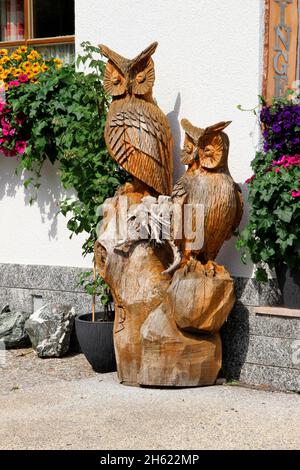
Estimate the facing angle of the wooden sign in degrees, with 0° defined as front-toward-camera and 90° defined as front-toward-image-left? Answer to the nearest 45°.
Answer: approximately 0°

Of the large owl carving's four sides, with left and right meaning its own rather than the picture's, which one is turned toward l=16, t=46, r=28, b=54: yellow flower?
right

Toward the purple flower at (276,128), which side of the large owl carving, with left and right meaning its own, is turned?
left

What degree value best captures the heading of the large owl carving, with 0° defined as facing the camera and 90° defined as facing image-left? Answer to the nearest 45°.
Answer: approximately 45°
